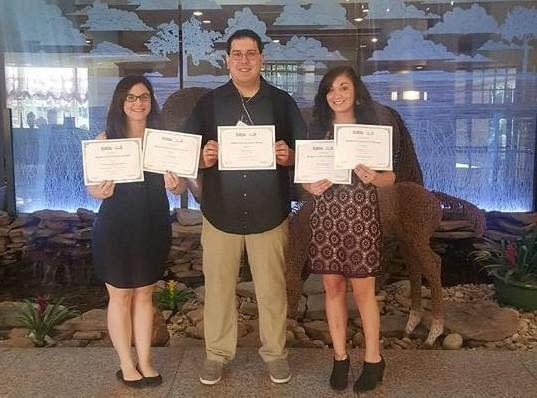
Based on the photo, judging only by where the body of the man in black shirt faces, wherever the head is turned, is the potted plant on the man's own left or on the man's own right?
on the man's own left

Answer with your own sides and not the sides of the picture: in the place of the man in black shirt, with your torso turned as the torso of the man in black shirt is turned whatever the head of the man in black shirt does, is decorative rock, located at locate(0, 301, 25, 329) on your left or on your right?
on your right

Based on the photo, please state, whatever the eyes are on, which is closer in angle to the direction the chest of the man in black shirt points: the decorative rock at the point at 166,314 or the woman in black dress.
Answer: the woman in black dress

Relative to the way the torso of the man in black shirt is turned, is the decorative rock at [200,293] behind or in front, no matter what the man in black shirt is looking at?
behind

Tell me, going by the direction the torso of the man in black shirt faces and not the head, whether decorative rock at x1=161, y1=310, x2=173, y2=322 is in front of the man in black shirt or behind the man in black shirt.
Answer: behind

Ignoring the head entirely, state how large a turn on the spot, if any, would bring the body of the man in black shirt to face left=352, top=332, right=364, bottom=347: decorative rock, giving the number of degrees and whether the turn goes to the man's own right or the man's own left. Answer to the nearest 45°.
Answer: approximately 135° to the man's own left

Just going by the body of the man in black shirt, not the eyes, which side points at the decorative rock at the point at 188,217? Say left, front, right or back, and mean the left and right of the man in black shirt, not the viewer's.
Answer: back

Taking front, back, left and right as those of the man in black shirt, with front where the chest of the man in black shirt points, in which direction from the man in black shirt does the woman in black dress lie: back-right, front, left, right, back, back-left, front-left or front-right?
right

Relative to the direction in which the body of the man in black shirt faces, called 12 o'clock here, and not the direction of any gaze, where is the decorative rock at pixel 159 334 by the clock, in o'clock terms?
The decorative rock is roughly at 5 o'clock from the man in black shirt.

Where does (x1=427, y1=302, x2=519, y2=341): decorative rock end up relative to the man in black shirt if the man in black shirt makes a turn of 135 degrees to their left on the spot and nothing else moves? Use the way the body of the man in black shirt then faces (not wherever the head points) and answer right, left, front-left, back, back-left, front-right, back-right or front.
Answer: front

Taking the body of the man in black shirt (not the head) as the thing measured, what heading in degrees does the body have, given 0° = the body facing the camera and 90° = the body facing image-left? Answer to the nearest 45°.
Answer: approximately 0°

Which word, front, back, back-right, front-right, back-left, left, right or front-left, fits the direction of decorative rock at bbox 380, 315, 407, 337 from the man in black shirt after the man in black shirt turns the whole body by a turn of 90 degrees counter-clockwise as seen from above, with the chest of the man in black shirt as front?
front-left
